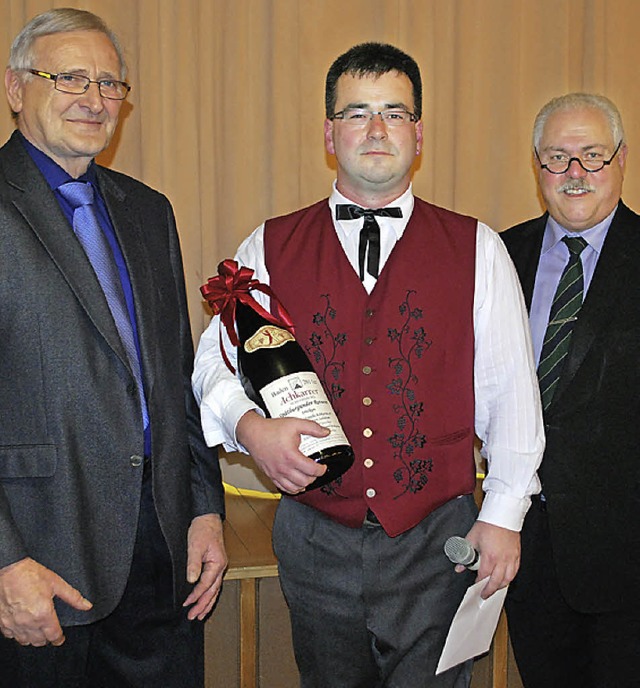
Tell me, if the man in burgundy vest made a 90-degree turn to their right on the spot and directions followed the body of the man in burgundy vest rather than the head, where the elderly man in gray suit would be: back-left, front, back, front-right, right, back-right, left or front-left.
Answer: front

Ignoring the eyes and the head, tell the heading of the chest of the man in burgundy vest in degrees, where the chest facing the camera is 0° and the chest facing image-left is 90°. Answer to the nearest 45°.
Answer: approximately 0°

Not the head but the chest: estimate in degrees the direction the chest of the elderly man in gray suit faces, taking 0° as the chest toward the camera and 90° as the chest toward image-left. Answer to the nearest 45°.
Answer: approximately 315°

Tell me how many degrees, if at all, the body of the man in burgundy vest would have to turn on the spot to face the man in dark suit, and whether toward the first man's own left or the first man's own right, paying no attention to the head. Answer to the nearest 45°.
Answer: approximately 135° to the first man's own left
